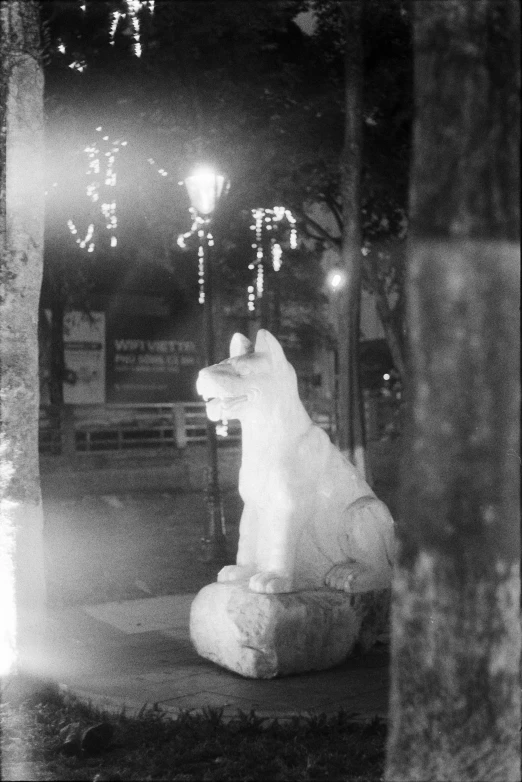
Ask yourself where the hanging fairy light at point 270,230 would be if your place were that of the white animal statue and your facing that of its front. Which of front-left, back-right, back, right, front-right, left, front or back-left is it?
back-right

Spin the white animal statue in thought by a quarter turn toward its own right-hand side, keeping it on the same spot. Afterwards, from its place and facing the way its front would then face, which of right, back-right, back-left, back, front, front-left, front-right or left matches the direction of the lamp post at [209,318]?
front-right

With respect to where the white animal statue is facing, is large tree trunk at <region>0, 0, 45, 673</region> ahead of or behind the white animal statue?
ahead

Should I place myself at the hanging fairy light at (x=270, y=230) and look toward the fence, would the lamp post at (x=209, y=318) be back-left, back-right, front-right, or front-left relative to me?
back-left

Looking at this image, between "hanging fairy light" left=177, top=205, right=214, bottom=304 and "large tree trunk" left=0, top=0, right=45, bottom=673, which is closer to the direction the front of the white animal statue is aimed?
the large tree trunk

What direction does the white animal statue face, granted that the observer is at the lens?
facing the viewer and to the left of the viewer

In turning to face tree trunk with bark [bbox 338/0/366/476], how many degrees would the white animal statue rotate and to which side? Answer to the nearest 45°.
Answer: approximately 135° to its right
